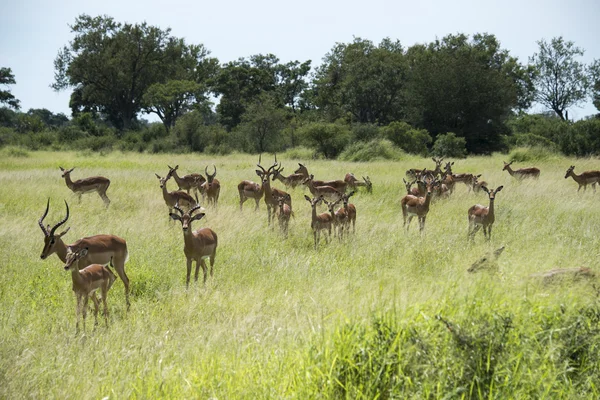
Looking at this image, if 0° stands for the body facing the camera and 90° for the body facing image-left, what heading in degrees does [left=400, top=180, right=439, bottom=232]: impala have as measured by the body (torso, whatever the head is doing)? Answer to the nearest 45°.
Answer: approximately 315°

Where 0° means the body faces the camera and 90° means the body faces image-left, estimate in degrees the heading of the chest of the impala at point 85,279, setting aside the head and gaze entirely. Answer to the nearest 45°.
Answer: approximately 45°

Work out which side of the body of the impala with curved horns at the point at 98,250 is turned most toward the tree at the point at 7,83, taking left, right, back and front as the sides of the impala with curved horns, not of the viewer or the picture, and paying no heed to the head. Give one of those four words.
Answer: right

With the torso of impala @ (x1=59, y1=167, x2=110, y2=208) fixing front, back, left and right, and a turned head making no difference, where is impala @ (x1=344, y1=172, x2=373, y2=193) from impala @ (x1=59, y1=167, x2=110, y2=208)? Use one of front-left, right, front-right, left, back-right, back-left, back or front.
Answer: back

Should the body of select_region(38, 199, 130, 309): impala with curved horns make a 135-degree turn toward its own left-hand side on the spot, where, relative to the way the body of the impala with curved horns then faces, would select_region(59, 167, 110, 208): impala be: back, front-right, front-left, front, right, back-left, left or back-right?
back-left

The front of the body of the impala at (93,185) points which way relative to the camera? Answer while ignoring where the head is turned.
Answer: to the viewer's left

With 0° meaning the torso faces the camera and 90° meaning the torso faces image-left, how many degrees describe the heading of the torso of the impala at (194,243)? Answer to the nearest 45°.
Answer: approximately 45°

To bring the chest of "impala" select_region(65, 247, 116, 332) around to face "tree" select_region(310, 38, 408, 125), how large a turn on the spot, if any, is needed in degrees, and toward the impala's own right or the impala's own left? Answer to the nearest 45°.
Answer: approximately 180°

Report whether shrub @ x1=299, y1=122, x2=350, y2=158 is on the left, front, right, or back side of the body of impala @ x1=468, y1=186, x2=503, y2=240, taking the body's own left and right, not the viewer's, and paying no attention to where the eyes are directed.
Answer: back

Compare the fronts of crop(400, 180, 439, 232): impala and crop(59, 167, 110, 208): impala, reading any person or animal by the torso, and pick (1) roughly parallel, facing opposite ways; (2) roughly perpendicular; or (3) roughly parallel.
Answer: roughly perpendicular

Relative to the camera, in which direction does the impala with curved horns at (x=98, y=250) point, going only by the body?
to the viewer's left

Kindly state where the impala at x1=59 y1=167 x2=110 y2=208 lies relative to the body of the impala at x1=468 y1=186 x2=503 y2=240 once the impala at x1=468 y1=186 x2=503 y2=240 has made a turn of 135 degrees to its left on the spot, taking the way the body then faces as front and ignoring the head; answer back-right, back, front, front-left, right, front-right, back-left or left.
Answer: left

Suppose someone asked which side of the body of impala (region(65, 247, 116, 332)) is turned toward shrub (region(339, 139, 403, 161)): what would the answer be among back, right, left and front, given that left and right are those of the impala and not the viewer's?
back

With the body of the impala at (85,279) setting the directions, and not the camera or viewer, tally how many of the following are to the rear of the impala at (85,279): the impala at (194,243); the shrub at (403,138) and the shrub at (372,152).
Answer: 3
